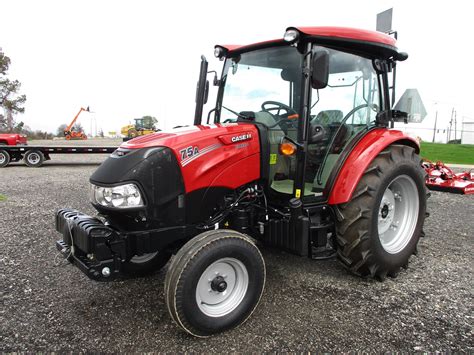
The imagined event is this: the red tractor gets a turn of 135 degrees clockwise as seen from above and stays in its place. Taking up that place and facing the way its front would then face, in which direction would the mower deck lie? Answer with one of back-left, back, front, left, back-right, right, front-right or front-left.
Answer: front-right

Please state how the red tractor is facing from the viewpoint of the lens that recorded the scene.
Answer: facing the viewer and to the left of the viewer
